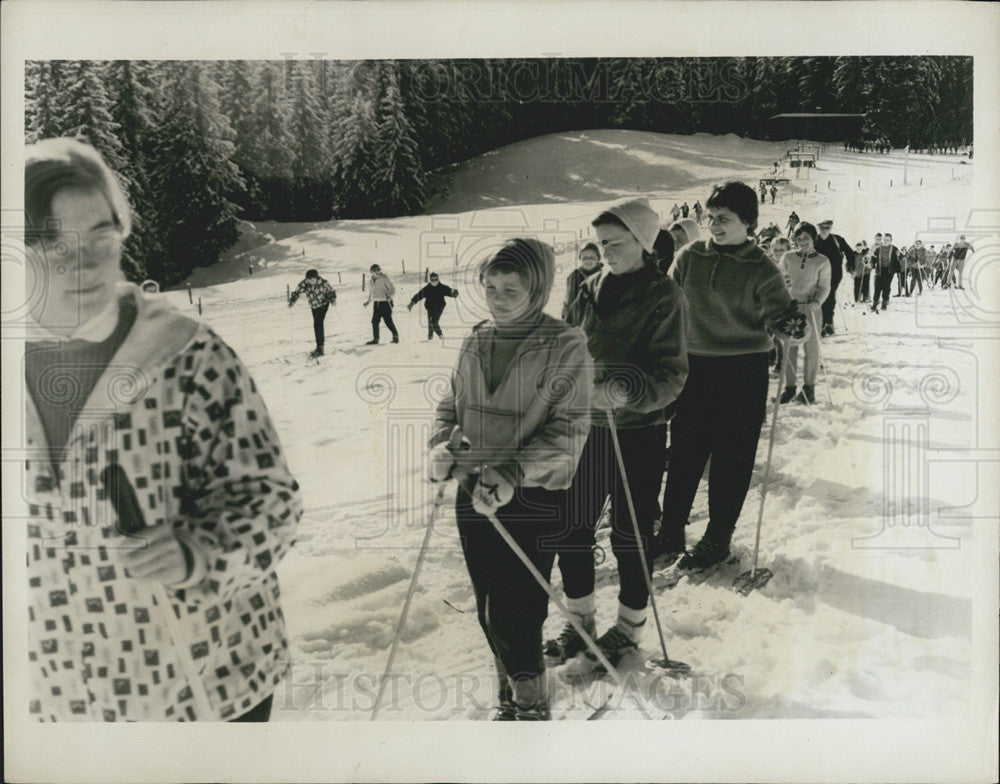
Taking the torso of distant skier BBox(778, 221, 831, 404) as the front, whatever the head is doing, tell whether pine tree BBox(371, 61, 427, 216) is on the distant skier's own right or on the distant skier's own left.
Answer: on the distant skier's own right

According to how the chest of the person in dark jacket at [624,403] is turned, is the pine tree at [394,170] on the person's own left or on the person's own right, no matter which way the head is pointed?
on the person's own right

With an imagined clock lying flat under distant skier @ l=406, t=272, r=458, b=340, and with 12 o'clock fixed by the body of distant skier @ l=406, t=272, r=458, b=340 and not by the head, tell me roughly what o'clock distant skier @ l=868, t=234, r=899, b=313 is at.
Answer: distant skier @ l=868, t=234, r=899, b=313 is roughly at 9 o'clock from distant skier @ l=406, t=272, r=458, b=340.

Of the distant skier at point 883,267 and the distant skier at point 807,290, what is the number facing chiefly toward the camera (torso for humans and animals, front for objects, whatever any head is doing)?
2

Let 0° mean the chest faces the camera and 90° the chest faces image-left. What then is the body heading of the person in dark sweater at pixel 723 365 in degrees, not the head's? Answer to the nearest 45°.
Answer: approximately 45°
